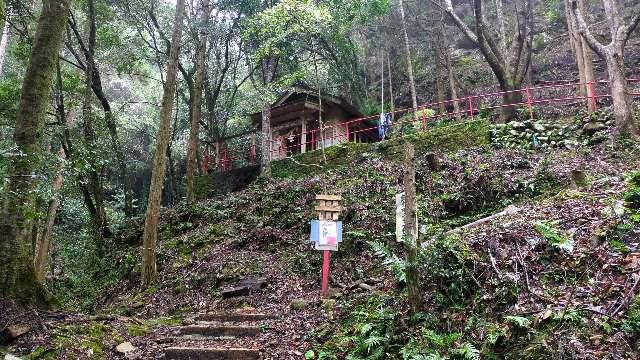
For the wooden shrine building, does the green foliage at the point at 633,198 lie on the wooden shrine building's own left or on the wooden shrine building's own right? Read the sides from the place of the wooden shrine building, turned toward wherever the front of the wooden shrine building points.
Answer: on the wooden shrine building's own left

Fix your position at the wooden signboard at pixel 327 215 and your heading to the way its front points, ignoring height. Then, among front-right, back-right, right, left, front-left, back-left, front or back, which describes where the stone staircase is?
front-right

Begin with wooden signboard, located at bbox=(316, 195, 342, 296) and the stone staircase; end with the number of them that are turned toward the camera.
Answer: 2

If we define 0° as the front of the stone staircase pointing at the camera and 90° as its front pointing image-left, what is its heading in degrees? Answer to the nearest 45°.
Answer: approximately 0°

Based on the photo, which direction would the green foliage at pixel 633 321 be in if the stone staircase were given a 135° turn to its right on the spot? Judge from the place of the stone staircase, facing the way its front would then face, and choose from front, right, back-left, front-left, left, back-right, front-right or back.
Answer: back

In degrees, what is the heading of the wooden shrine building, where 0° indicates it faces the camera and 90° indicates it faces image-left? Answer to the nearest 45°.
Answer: approximately 45°

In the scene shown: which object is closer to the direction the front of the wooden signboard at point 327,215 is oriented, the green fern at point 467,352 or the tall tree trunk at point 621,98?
the green fern

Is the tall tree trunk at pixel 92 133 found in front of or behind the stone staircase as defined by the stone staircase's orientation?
behind

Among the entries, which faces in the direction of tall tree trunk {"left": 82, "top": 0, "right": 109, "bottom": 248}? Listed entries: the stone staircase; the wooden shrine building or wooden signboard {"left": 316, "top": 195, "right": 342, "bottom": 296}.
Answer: the wooden shrine building

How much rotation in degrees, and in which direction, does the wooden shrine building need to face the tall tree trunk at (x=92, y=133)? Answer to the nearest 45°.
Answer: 0° — it already faces it

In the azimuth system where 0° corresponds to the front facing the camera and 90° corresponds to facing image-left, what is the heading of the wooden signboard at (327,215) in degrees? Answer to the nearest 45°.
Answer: approximately 0°
